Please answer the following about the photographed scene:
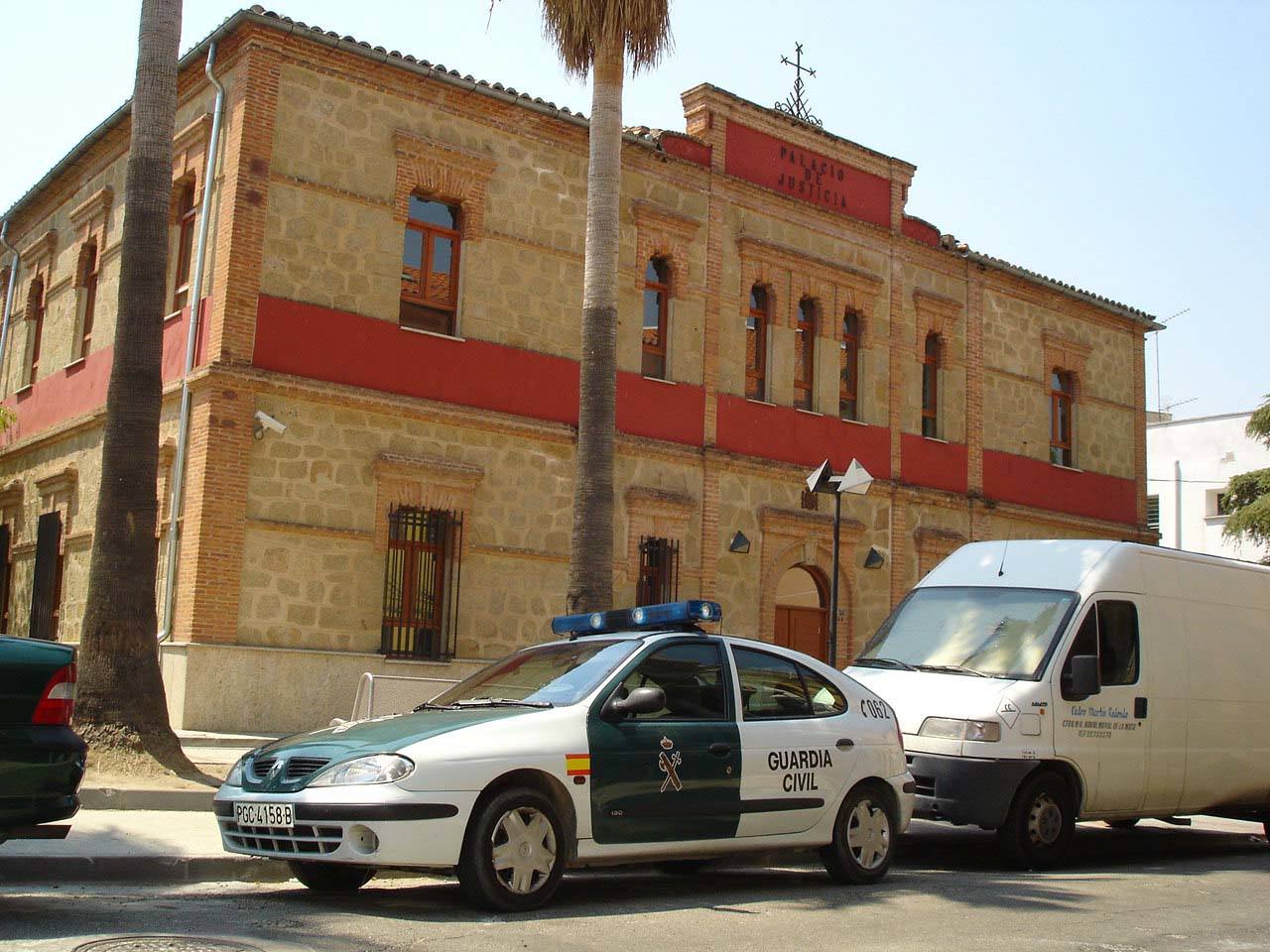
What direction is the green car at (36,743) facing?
to the viewer's left

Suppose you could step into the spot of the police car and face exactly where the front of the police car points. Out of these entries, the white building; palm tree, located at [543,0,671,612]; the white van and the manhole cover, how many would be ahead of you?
1

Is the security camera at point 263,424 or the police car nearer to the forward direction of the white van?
the police car

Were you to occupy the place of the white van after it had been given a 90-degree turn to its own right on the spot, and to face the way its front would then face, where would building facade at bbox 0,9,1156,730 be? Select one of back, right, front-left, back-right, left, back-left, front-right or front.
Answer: front

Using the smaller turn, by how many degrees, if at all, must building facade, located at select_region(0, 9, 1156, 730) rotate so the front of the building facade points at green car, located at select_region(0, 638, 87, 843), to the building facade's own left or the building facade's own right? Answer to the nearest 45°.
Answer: approximately 45° to the building facade's own right

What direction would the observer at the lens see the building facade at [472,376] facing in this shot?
facing the viewer and to the right of the viewer

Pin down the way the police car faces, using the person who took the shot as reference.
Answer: facing the viewer and to the left of the viewer

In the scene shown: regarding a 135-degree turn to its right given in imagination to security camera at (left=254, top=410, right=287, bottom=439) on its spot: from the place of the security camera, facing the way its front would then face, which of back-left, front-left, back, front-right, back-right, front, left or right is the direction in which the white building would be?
back

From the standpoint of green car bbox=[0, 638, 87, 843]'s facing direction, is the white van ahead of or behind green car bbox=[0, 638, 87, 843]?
behind

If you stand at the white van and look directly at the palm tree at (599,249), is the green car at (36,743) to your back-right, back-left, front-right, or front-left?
front-left

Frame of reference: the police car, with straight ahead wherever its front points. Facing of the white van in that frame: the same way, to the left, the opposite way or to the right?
the same way

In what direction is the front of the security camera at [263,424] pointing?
to the viewer's right

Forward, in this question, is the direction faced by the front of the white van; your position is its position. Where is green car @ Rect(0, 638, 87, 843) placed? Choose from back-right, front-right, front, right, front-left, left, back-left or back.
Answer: front

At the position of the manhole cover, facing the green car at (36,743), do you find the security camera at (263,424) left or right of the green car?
right

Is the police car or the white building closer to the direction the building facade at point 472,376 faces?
the police car
